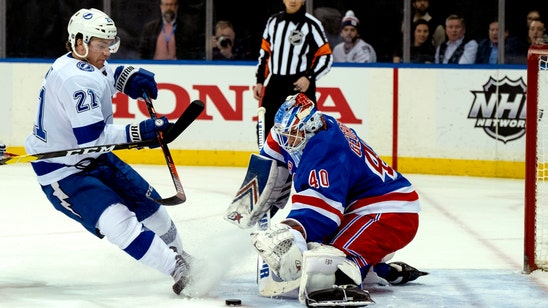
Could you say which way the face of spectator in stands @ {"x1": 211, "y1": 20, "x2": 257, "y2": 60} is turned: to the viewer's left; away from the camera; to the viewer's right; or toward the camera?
toward the camera

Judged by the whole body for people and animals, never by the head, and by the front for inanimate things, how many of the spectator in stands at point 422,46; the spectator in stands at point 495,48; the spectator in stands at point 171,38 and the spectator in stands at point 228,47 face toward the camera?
4

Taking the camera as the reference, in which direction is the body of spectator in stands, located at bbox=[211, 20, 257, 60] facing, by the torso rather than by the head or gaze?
toward the camera

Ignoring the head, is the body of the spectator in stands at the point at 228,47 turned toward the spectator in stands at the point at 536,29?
no

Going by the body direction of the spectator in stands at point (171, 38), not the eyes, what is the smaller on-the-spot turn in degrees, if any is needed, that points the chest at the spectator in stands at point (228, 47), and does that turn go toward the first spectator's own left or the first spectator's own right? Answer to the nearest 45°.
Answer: approximately 45° to the first spectator's own left

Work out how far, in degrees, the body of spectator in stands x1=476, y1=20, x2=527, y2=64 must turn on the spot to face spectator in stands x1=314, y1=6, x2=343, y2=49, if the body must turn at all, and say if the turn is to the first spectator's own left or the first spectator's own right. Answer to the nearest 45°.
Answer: approximately 90° to the first spectator's own right

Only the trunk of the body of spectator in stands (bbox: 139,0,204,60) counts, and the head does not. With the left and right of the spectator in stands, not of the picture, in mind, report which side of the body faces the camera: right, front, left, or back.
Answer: front

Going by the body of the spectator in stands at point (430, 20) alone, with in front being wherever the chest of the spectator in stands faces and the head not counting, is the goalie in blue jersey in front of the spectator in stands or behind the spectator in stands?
in front

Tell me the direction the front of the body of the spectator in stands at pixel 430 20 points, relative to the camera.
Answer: toward the camera

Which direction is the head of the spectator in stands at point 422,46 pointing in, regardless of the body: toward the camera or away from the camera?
toward the camera

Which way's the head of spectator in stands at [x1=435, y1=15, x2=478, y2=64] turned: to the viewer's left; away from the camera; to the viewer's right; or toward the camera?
toward the camera

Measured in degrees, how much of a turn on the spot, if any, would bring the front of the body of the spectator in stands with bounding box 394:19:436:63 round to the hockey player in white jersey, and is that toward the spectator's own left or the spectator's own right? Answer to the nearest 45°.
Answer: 0° — they already face them

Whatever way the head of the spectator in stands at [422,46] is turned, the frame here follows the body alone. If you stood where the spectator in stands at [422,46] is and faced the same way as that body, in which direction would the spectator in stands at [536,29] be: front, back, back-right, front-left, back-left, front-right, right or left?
left

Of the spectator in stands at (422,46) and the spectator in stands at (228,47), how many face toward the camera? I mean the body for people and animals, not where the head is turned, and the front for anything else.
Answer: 2

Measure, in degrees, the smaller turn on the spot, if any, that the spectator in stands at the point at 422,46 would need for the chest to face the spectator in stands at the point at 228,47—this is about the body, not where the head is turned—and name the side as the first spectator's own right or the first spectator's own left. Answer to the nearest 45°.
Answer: approximately 90° to the first spectator's own right

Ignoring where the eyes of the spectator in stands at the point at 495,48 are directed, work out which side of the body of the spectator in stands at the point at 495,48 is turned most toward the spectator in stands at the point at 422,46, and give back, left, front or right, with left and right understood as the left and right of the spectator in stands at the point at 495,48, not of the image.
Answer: right

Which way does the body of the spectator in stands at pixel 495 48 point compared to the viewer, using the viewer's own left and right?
facing the viewer

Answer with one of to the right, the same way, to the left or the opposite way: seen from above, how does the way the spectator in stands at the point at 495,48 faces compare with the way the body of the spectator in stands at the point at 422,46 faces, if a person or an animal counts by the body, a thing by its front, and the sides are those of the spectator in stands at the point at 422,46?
the same way
